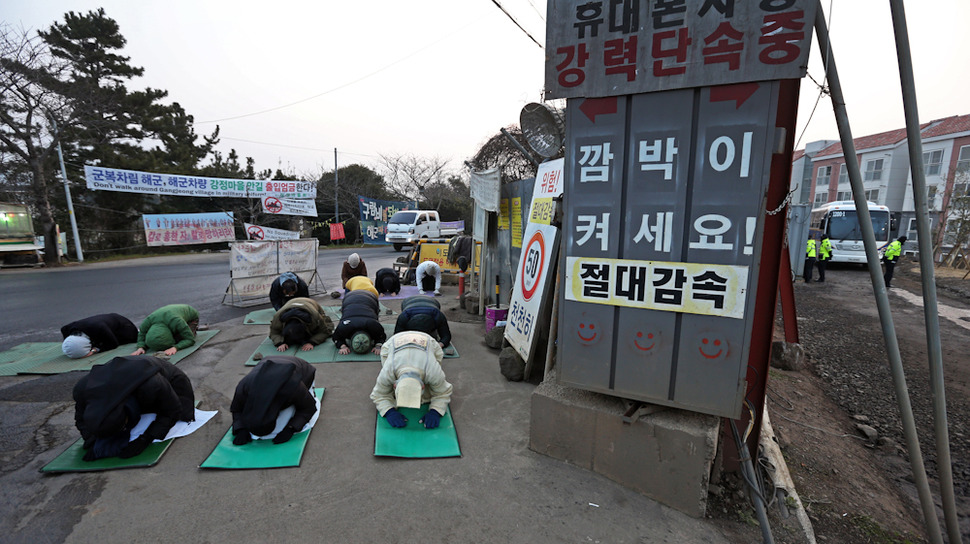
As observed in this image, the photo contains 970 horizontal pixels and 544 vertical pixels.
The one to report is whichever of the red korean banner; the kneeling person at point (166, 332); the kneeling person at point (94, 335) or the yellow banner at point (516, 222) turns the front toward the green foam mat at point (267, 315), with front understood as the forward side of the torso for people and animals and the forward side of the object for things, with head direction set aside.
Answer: the red korean banner

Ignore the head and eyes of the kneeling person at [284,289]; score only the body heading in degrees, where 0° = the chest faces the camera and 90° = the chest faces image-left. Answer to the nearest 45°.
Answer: approximately 0°

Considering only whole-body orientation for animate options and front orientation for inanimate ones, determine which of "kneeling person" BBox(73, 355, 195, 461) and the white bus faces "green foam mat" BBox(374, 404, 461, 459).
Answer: the white bus

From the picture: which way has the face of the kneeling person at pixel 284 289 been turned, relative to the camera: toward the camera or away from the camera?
toward the camera

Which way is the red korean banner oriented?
toward the camera

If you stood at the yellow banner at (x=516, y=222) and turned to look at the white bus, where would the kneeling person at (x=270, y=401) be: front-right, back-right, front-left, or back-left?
back-right

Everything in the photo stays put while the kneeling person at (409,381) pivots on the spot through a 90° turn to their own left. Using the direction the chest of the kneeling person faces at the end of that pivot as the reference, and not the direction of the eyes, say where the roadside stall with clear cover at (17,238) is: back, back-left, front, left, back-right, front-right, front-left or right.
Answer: back-left

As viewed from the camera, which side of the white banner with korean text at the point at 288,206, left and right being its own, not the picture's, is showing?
front

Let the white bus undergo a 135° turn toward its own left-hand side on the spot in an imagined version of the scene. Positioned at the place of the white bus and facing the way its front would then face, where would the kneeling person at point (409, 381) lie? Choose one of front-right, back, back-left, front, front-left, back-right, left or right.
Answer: back-right

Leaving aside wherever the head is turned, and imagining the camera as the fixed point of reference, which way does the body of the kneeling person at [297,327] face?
toward the camera

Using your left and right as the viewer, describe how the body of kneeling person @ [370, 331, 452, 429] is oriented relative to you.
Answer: facing the viewer

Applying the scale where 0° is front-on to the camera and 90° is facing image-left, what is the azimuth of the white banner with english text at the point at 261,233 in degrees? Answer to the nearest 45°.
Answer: approximately 0°

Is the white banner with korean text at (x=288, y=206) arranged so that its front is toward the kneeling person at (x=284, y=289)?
yes

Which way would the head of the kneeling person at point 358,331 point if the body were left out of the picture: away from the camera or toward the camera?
toward the camera

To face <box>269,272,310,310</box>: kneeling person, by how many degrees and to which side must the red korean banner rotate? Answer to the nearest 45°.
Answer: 0° — it already faces them
